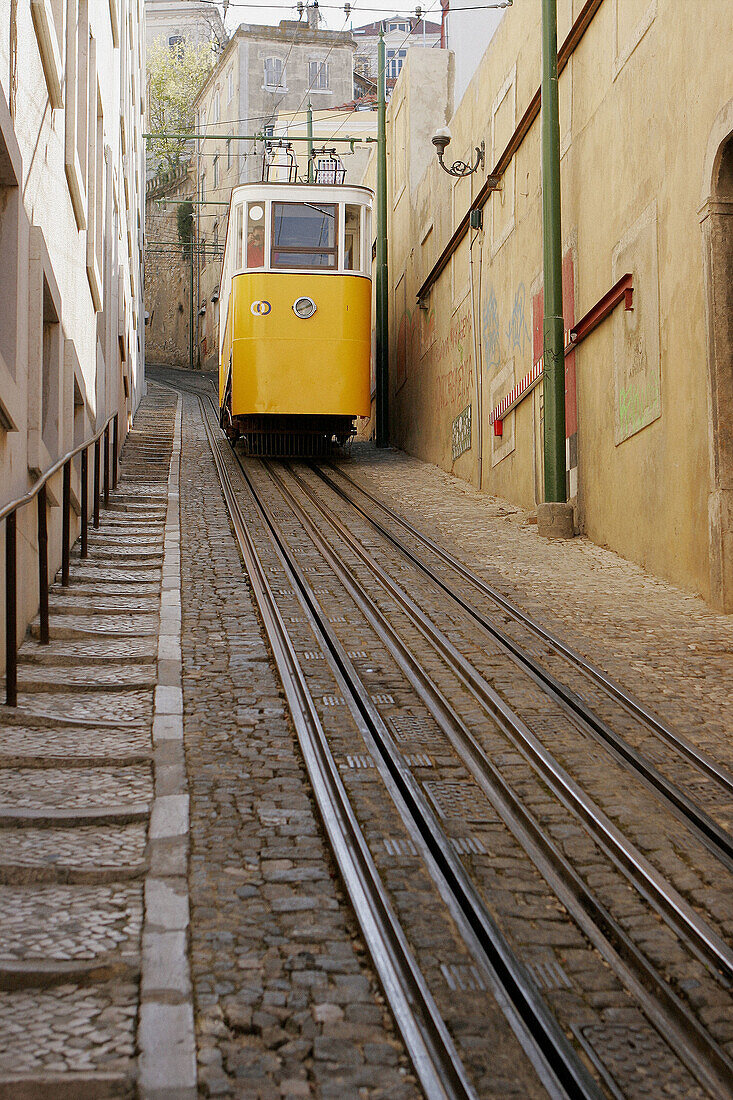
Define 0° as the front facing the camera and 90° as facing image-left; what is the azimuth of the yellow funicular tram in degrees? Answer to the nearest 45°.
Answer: approximately 0°

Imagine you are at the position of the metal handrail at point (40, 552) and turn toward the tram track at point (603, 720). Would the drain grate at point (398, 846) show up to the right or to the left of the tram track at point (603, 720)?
right

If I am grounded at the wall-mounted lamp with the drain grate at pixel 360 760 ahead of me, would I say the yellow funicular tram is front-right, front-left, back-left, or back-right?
back-right

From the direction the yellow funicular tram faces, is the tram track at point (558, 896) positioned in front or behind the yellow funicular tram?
in front

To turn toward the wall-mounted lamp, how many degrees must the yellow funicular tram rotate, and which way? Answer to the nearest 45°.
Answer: approximately 45° to its left

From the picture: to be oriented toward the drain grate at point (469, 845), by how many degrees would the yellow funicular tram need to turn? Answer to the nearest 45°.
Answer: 0° — it already faces it

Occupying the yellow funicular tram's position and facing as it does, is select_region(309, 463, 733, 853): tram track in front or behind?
in front

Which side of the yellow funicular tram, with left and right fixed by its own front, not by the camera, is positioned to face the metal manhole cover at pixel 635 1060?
front

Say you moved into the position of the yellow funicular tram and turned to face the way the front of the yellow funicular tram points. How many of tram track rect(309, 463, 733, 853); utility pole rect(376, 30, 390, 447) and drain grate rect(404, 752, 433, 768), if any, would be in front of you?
2

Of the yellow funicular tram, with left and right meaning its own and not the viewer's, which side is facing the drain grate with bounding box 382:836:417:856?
front
